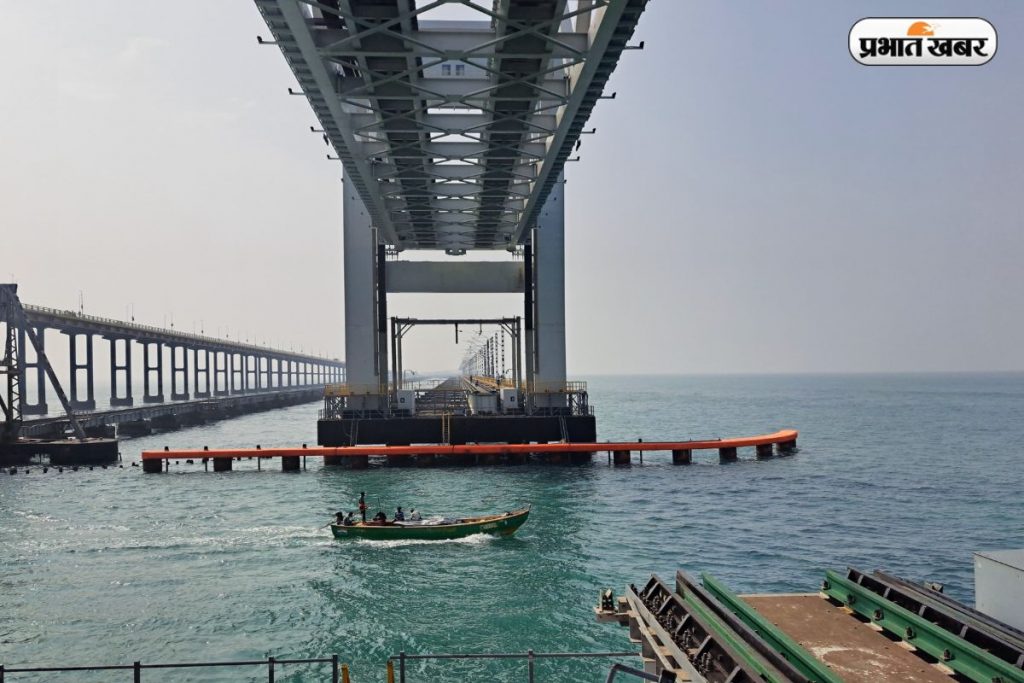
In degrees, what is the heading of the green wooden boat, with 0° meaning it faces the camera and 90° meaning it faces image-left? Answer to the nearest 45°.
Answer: approximately 270°
